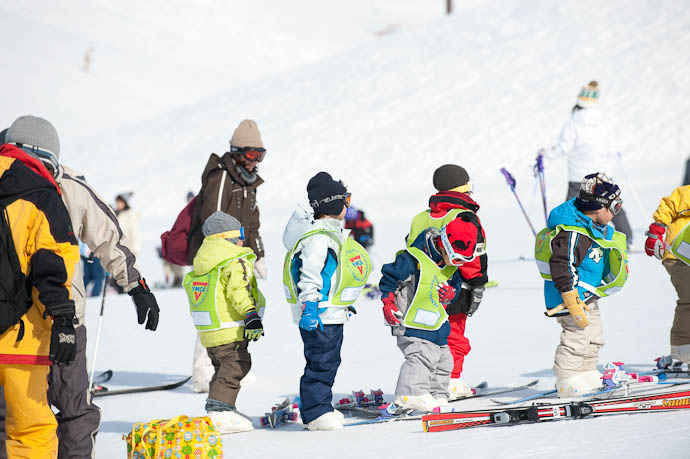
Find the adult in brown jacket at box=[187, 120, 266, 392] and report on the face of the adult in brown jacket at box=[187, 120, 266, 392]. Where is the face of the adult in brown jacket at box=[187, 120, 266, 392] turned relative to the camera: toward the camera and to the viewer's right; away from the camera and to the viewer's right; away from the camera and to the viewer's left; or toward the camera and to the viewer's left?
toward the camera and to the viewer's right

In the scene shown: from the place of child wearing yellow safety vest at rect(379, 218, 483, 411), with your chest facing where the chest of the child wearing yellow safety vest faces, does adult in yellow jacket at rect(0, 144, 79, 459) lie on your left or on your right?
on your right
